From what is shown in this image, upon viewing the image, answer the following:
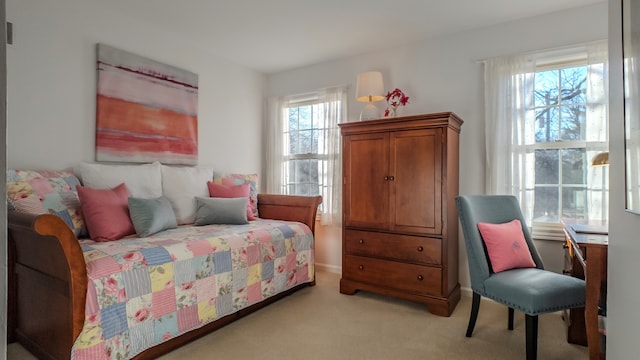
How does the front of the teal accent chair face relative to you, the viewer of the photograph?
facing the viewer and to the right of the viewer

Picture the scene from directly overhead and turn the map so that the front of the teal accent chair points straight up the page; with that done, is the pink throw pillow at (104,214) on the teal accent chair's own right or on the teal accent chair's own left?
on the teal accent chair's own right

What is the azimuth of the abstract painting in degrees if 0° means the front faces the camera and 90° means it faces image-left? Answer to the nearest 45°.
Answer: approximately 315°

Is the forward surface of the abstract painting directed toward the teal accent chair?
yes

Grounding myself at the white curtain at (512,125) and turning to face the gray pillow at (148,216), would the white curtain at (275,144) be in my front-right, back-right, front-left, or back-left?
front-right

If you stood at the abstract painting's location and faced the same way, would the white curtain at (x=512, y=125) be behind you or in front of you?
in front

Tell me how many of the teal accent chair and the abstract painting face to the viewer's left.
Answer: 0
